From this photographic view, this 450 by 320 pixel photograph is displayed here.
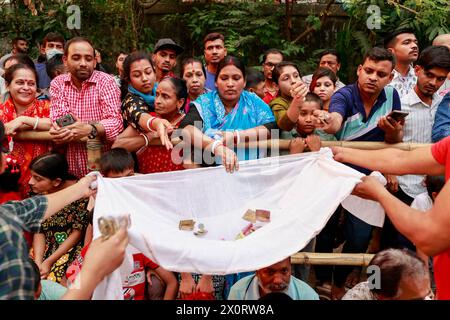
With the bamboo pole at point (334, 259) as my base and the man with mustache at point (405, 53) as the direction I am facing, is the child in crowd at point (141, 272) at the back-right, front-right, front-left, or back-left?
back-left

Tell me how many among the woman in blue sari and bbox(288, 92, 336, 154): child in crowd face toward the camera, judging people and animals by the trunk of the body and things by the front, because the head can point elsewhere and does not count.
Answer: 2

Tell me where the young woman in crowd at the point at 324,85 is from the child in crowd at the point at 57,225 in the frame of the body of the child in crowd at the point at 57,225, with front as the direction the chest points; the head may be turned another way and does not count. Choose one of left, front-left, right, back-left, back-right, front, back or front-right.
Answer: back-left

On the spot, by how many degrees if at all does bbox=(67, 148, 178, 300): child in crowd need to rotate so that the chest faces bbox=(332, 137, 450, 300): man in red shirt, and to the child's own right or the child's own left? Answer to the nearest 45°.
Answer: approximately 45° to the child's own left

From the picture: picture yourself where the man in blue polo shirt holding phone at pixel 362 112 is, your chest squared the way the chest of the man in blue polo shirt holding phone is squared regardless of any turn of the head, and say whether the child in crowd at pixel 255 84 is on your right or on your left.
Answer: on your right

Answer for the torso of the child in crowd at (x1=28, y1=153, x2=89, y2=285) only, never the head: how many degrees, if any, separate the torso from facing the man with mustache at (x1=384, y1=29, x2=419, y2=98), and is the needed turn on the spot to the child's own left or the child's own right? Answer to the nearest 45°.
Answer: approximately 135° to the child's own left

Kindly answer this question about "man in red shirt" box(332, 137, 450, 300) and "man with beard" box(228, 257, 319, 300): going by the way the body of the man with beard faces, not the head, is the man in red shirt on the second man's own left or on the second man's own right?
on the second man's own left

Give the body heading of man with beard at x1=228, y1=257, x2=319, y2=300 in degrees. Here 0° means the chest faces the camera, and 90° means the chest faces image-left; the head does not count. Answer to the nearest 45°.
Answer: approximately 0°

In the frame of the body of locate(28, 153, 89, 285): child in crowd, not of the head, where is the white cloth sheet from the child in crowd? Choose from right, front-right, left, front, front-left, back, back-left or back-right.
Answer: left
